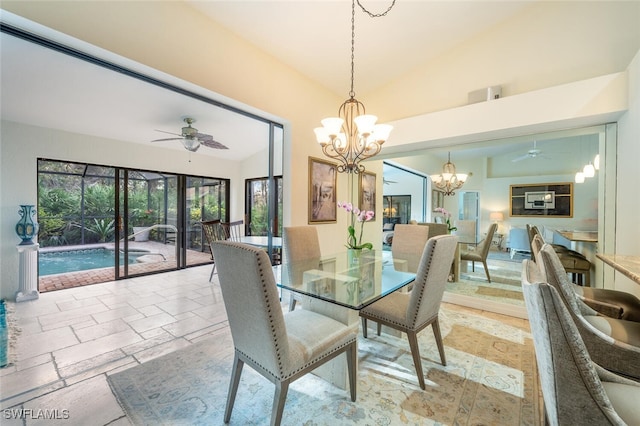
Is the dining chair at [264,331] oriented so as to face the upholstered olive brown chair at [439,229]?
yes

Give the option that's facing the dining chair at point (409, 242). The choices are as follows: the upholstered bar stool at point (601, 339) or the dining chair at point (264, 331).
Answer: the dining chair at point (264, 331)

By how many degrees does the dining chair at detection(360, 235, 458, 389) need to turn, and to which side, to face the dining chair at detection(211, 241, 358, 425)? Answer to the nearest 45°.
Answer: approximately 90° to its left

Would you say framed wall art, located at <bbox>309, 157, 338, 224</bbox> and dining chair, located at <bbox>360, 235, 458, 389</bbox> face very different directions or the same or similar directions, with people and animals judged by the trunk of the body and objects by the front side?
very different directions

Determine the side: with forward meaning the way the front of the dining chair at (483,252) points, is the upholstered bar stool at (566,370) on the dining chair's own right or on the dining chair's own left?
on the dining chair's own left

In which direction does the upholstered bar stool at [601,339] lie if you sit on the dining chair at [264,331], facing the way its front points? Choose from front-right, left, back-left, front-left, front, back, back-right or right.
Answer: front-right

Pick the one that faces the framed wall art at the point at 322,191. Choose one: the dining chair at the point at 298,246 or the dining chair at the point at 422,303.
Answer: the dining chair at the point at 422,303

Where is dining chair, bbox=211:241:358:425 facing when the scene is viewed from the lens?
facing away from the viewer and to the right of the viewer

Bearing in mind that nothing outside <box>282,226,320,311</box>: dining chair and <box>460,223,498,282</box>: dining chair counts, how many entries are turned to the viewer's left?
1

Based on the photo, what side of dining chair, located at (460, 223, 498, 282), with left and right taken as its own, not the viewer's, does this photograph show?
left

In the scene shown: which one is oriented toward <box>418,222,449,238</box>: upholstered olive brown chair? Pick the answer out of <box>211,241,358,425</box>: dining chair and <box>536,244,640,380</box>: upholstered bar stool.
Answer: <box>211,241,358,425</box>: dining chair

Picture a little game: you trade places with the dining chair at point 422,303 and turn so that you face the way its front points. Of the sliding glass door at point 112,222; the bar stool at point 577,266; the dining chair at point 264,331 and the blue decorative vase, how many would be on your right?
1
